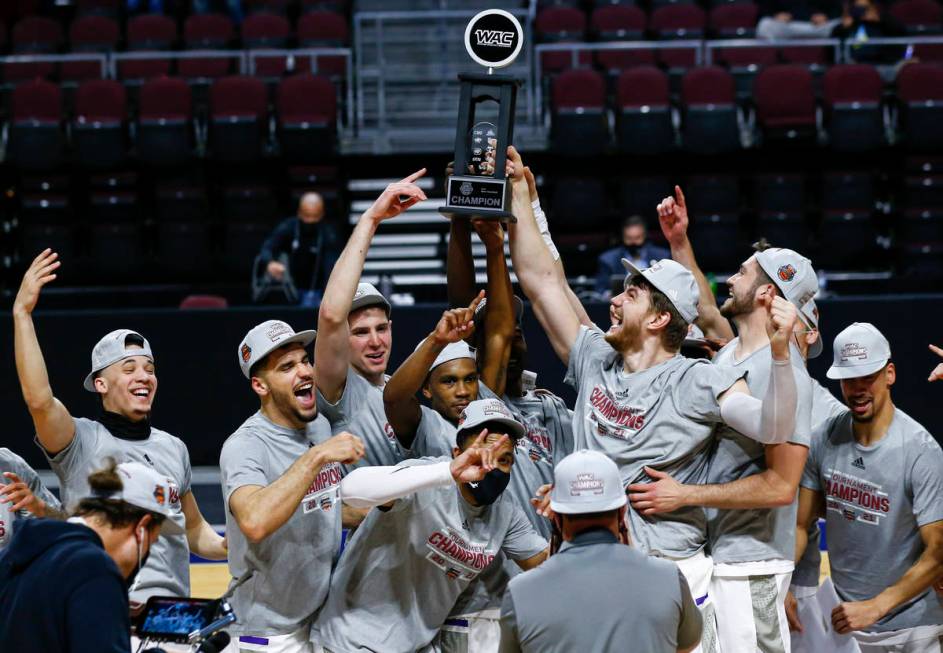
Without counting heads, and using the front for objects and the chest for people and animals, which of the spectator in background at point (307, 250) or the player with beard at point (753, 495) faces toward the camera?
the spectator in background

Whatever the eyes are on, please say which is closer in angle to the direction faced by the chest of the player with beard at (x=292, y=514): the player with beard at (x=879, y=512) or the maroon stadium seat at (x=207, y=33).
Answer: the player with beard

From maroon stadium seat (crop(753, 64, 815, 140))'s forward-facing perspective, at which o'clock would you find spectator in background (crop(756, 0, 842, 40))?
The spectator in background is roughly at 6 o'clock from the maroon stadium seat.

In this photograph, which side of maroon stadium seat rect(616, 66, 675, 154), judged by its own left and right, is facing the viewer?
front

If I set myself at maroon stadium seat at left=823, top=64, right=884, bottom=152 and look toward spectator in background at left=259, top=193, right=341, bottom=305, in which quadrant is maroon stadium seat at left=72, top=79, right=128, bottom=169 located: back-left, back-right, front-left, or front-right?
front-right

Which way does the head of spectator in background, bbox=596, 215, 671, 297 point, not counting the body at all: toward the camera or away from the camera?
toward the camera

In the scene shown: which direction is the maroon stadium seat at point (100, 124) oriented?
toward the camera

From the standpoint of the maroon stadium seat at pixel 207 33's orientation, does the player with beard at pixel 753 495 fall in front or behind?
in front

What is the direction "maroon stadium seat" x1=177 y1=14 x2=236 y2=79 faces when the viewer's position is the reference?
facing the viewer

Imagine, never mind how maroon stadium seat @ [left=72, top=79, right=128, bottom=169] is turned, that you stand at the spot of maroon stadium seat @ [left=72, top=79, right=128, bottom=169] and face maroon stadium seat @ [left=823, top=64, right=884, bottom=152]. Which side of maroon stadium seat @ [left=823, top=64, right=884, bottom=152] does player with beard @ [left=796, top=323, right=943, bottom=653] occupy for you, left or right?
right

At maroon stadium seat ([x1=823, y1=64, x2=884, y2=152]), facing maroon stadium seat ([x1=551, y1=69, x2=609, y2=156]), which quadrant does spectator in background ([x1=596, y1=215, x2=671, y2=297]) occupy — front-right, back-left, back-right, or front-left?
front-left

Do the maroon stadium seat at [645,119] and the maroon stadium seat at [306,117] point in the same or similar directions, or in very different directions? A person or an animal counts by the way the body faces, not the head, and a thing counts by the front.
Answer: same or similar directions

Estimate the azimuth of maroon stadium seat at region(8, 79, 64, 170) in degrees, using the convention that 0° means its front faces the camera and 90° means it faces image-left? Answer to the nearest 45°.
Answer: approximately 0°

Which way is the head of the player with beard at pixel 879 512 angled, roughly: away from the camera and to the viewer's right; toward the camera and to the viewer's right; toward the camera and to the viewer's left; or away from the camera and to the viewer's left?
toward the camera and to the viewer's left
